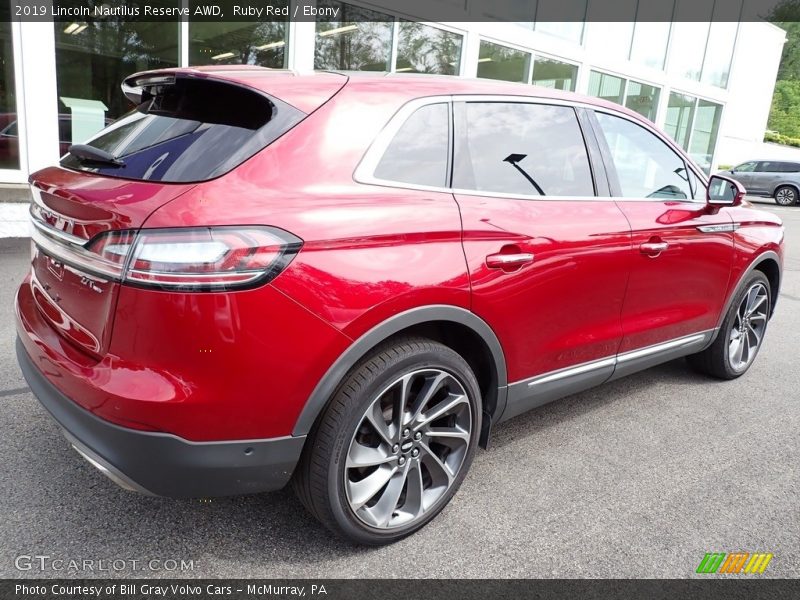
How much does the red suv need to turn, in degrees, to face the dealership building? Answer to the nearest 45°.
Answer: approximately 45° to its left

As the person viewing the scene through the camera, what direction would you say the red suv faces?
facing away from the viewer and to the right of the viewer

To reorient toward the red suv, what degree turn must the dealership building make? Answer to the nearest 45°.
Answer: approximately 45° to its right

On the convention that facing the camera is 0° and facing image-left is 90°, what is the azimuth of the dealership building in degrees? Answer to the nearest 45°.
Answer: approximately 315°
